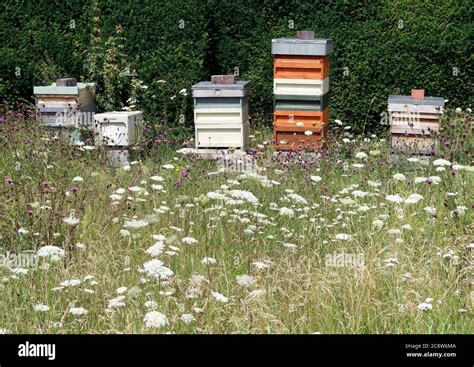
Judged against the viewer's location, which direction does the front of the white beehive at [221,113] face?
facing the viewer

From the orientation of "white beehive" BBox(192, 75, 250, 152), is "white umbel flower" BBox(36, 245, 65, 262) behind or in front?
in front

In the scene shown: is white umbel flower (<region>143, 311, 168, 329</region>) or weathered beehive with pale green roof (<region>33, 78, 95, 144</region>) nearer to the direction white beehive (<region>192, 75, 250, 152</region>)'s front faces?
the white umbel flower

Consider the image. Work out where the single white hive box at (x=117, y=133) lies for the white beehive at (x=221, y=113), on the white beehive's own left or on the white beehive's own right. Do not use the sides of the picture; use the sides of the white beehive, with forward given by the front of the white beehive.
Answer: on the white beehive's own right

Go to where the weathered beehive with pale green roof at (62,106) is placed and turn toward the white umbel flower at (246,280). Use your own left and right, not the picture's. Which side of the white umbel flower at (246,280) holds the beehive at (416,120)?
left

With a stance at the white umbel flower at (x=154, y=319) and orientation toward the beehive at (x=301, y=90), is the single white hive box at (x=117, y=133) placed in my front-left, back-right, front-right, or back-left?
front-left

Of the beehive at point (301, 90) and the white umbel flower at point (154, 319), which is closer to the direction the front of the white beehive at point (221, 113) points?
the white umbel flower

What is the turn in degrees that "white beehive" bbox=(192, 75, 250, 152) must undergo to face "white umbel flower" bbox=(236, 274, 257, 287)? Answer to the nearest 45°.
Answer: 0° — it already faces it

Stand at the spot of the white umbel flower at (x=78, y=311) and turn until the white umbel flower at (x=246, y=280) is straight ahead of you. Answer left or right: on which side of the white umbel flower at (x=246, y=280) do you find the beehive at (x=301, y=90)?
left

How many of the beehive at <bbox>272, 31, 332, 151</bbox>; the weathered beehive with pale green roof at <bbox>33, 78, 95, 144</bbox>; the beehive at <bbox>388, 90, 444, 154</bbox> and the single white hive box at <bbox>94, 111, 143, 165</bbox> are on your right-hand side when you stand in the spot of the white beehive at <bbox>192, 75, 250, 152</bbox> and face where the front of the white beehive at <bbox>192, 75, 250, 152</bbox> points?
2

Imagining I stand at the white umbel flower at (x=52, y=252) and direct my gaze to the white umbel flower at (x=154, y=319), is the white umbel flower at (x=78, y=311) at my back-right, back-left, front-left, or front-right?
front-right

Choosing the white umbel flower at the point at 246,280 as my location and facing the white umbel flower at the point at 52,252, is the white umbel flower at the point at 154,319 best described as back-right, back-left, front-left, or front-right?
front-left

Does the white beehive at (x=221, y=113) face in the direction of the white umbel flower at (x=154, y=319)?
yes

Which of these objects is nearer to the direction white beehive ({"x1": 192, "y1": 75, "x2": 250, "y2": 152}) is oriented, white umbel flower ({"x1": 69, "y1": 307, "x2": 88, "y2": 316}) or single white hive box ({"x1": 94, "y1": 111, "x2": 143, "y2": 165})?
the white umbel flower

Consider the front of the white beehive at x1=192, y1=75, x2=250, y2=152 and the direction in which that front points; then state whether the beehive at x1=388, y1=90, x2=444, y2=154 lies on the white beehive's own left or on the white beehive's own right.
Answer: on the white beehive's own left

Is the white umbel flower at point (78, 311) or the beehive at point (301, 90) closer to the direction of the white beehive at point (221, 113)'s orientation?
the white umbel flower

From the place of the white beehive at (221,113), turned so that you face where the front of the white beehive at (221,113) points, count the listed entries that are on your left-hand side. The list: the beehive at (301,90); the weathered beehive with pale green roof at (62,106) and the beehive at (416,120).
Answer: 2

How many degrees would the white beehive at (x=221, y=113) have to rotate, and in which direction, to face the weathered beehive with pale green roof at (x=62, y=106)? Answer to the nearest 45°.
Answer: approximately 90° to its right

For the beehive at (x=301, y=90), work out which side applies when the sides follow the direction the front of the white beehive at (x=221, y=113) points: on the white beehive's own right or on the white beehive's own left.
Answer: on the white beehive's own left

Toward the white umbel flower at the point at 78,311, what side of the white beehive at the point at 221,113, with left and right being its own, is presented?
front

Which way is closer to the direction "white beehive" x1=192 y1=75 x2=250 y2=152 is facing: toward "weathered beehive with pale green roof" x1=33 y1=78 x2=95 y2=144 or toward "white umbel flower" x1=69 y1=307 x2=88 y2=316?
the white umbel flower
